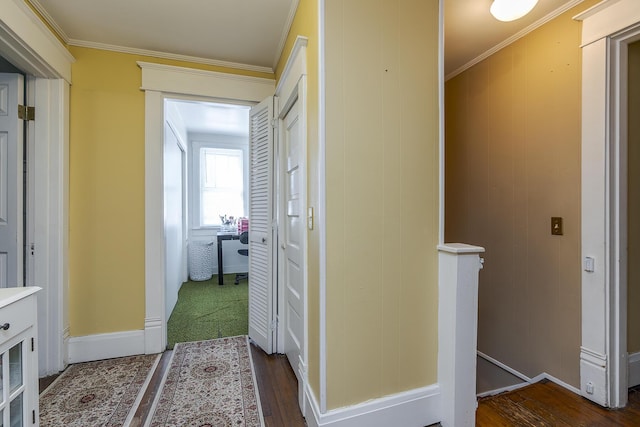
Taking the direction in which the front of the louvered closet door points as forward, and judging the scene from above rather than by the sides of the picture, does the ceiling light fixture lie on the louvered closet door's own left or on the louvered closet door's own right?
on the louvered closet door's own left

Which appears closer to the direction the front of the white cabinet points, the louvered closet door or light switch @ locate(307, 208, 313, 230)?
the light switch

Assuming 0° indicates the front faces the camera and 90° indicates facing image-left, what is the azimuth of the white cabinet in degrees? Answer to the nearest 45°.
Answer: approximately 315°

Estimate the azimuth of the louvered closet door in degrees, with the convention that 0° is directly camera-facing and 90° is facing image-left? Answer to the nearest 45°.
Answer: approximately 45°
